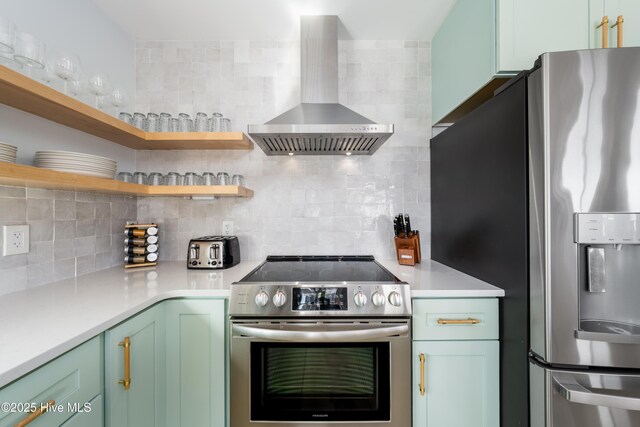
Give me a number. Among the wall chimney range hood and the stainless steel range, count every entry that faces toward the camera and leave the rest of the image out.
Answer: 2

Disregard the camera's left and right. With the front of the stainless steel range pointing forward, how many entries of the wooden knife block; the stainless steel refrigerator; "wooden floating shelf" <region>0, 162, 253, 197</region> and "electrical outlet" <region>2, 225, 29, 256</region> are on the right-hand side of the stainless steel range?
2

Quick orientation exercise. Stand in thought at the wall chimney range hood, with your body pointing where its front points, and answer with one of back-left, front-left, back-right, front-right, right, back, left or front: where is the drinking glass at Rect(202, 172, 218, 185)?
right

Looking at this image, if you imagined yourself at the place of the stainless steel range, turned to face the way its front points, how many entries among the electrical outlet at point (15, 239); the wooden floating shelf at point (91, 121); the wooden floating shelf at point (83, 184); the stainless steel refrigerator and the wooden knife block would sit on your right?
3

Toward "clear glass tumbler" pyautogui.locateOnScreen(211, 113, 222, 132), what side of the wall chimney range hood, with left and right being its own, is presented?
right

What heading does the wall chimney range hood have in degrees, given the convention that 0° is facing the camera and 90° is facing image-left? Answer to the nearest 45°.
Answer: approximately 0°

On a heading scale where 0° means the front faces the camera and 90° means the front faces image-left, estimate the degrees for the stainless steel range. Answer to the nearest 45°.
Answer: approximately 0°

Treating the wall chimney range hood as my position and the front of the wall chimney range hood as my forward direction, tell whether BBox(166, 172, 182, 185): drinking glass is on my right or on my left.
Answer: on my right

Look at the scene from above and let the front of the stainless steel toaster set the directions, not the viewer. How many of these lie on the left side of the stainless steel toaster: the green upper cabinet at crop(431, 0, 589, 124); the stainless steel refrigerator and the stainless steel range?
3
